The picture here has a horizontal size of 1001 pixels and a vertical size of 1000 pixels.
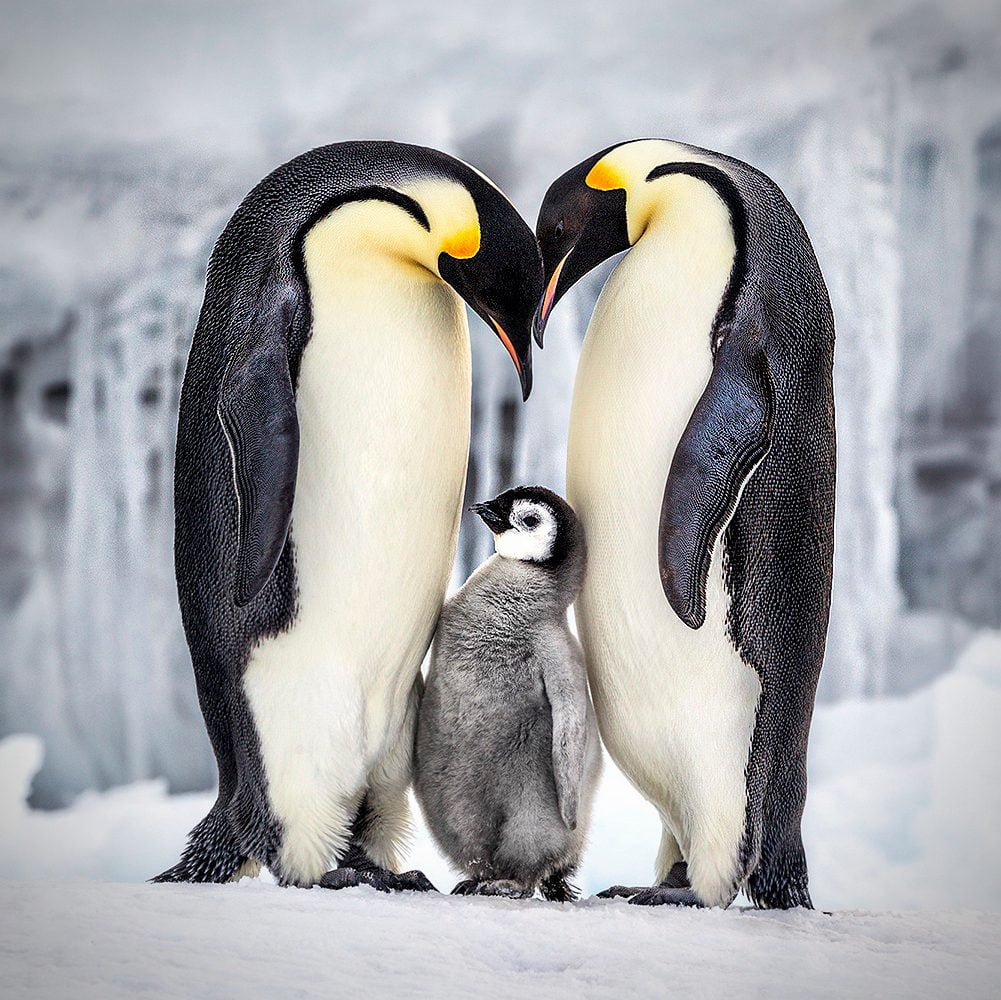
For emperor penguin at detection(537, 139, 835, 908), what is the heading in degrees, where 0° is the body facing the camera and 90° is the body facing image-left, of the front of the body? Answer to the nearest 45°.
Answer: approximately 90°
